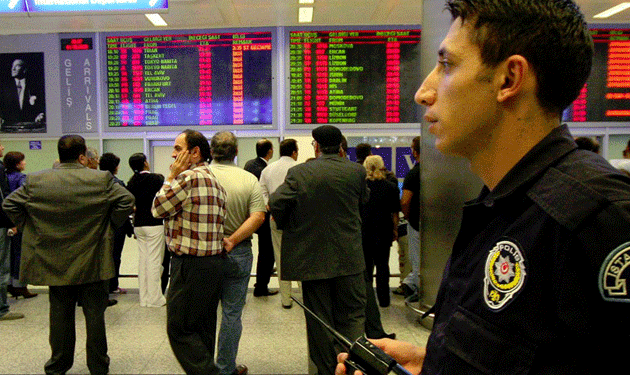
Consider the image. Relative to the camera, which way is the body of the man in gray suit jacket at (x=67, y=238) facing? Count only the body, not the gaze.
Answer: away from the camera

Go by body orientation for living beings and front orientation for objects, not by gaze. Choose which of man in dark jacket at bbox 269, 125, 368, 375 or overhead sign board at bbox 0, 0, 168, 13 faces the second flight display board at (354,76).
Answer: the man in dark jacket

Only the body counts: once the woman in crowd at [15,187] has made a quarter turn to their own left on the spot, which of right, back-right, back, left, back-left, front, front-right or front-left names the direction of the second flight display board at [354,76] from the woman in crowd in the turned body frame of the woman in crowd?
right

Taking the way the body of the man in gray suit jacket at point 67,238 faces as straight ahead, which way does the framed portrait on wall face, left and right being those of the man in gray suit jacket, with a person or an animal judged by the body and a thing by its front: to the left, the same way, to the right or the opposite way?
the opposite way

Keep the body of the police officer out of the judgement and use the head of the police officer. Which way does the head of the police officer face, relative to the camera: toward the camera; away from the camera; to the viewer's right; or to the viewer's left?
to the viewer's left

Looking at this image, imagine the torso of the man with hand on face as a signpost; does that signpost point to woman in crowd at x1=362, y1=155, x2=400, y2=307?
no

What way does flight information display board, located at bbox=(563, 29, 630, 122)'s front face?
toward the camera

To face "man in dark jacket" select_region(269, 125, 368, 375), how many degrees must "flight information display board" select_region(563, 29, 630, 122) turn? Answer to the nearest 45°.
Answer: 0° — it already faces them

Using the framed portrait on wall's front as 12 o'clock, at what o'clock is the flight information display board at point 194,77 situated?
The flight information display board is roughly at 10 o'clock from the framed portrait on wall.

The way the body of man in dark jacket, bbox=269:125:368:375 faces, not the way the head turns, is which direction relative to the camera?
away from the camera

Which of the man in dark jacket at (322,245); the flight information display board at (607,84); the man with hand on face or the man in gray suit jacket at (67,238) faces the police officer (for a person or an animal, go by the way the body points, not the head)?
the flight information display board

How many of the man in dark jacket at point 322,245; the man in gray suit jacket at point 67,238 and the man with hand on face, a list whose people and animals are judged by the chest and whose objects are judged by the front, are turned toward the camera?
0

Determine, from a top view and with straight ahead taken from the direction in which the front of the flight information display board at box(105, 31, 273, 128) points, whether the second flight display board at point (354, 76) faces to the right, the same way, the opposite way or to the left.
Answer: the same way

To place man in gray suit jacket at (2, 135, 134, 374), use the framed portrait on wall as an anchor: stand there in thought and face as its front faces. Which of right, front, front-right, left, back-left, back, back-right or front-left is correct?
front

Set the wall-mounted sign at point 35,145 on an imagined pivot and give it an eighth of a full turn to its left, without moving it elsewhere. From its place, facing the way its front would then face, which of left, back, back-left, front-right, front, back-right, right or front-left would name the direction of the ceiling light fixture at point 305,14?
front

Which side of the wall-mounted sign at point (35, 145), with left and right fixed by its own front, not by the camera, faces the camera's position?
front

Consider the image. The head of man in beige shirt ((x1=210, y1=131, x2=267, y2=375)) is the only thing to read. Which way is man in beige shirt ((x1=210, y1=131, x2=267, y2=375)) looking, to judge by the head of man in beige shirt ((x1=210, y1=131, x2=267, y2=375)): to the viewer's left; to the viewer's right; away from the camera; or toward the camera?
away from the camera

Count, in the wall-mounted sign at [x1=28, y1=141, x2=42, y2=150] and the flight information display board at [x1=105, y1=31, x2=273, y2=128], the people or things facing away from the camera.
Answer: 0

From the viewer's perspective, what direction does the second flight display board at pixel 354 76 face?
toward the camera

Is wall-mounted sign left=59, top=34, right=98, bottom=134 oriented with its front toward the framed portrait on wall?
no
